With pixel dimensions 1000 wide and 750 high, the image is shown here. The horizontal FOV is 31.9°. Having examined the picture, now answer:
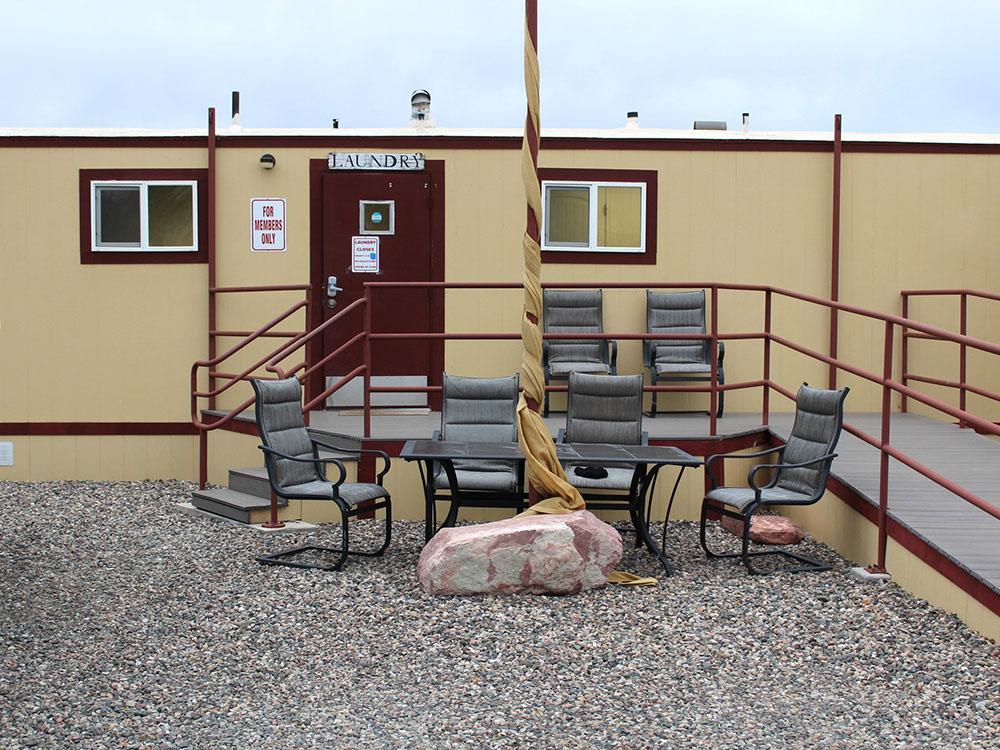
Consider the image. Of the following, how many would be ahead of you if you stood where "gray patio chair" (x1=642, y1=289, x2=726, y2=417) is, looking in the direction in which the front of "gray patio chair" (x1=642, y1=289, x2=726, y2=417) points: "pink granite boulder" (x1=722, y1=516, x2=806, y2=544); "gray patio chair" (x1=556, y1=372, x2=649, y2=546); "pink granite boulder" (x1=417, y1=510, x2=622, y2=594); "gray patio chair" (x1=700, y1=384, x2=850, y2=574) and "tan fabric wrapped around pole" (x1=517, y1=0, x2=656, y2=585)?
5

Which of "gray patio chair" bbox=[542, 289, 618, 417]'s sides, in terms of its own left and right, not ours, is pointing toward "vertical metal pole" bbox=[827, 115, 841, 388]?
left

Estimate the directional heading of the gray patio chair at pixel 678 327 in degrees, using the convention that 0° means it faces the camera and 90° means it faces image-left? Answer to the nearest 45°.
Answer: approximately 0°
